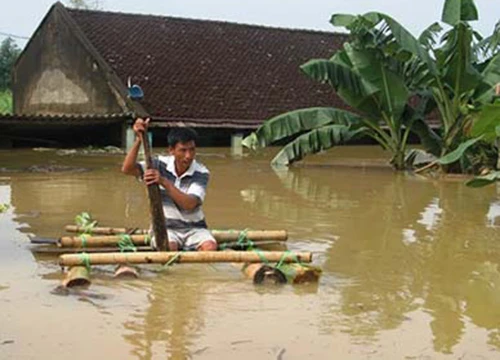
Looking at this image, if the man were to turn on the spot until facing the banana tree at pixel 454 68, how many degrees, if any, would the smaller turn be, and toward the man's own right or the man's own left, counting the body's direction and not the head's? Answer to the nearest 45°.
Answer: approximately 135° to the man's own left

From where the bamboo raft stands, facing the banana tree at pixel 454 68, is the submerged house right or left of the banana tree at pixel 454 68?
left

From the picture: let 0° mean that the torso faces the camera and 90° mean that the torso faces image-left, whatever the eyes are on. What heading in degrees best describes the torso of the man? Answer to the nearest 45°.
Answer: approximately 0°

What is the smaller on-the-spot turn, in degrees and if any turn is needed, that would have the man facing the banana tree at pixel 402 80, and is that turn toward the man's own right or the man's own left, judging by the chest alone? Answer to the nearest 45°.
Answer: approximately 135° to the man's own left

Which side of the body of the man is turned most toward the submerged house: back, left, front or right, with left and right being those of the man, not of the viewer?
back
